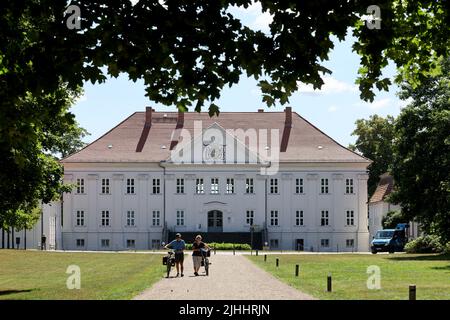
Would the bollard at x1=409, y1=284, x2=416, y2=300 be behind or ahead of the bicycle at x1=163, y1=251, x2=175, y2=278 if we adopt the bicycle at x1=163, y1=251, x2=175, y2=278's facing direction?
ahead

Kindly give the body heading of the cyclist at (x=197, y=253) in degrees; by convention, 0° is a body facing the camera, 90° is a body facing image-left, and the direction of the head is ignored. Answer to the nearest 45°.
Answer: approximately 0°

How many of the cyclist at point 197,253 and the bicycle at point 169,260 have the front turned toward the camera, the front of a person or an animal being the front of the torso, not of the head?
2

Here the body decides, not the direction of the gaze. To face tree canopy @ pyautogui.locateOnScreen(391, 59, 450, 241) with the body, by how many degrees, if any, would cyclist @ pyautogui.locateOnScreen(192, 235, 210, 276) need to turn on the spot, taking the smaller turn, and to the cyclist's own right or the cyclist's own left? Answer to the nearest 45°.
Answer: approximately 135° to the cyclist's own left

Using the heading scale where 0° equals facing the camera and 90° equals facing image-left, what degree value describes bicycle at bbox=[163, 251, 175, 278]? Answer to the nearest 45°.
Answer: approximately 0°

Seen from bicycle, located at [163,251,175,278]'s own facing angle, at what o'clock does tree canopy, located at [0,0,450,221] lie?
The tree canopy is roughly at 12 o'clock from the bicycle.

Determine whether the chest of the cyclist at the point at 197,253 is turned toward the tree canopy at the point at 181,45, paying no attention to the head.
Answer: yes
